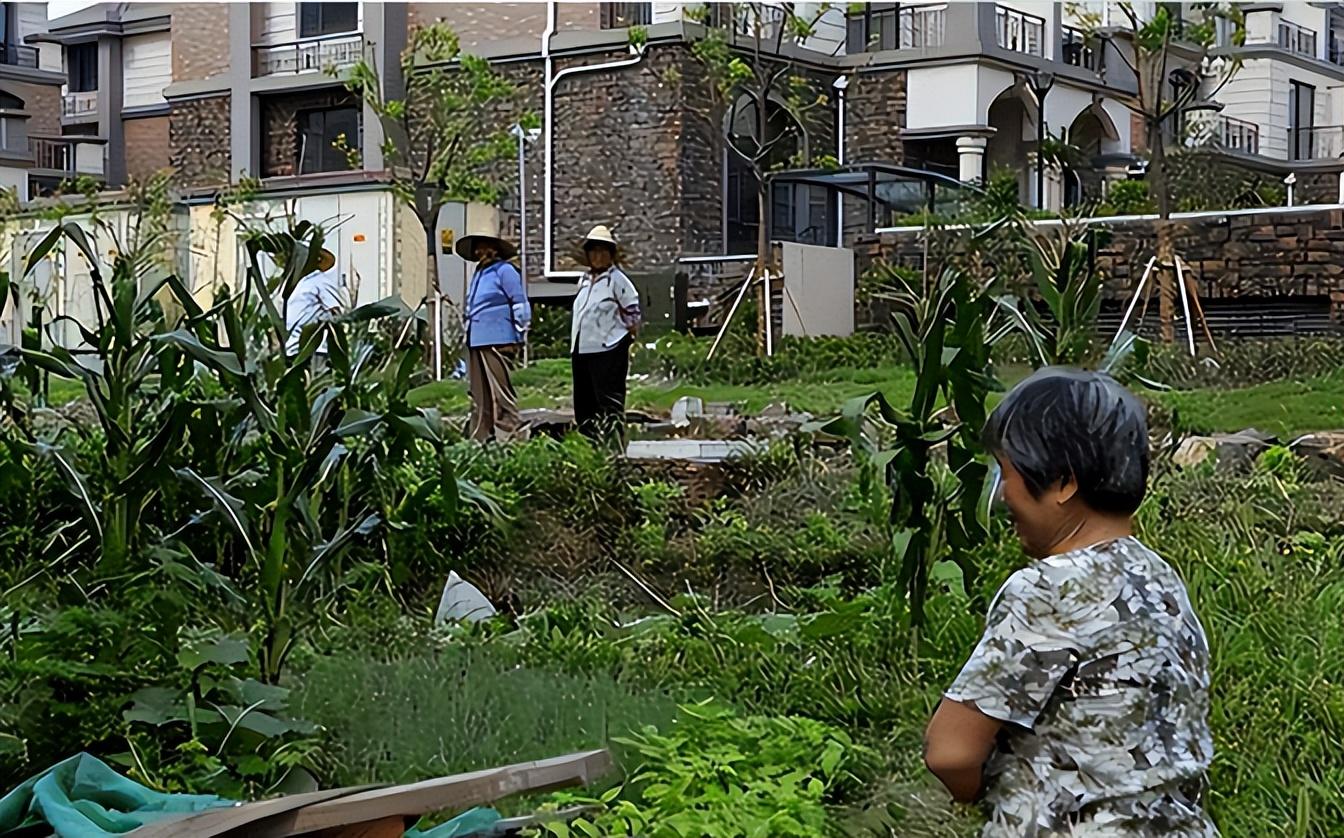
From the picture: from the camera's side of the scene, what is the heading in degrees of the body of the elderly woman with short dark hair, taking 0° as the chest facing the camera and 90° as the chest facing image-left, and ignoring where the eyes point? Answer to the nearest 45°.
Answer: approximately 135°

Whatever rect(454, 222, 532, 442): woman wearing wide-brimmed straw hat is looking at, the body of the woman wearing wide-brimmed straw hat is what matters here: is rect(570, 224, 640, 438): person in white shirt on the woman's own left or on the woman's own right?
on the woman's own left

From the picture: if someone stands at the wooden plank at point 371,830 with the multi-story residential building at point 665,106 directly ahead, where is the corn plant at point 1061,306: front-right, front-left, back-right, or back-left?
front-right

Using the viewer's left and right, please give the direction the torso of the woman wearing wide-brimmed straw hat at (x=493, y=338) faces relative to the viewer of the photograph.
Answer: facing the viewer and to the left of the viewer

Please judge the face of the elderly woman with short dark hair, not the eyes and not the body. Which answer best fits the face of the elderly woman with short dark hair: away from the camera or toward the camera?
away from the camera

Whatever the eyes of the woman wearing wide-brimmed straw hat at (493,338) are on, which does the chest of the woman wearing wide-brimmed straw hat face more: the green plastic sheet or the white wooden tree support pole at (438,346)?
the green plastic sheet

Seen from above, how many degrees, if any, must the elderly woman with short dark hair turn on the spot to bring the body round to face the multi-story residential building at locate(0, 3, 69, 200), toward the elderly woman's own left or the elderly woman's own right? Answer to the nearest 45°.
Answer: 0° — they already face it

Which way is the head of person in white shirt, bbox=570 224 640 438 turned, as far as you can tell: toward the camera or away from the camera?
toward the camera

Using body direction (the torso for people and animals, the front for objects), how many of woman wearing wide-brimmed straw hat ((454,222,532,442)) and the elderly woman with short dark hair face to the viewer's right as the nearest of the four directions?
0
